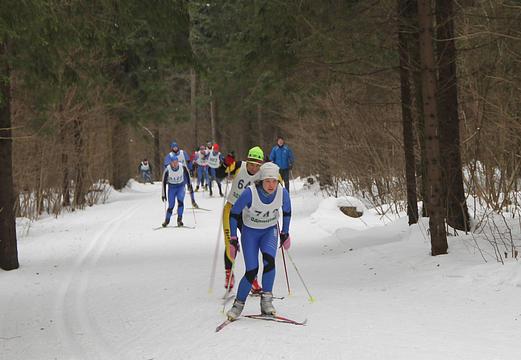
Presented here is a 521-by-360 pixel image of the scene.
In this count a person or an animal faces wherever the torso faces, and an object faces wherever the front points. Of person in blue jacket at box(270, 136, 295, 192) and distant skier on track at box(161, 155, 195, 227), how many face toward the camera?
2

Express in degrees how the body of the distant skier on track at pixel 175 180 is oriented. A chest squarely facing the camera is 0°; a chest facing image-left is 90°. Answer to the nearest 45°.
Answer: approximately 0°

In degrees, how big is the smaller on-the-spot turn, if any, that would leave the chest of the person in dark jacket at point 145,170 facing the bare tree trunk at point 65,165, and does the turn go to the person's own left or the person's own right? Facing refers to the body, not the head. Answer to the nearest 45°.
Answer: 0° — they already face it

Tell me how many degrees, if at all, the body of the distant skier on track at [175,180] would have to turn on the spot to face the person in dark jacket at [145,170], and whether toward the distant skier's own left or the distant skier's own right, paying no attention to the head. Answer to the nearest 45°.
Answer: approximately 180°
